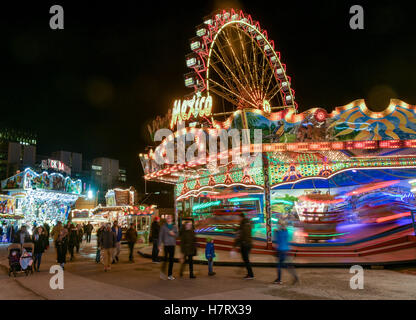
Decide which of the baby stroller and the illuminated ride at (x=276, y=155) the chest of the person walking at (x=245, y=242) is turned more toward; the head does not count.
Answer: the baby stroller

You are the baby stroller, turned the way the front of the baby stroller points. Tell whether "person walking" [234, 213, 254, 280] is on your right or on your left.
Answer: on your left

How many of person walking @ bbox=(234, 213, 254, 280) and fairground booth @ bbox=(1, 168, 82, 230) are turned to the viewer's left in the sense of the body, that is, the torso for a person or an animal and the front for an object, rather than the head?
1

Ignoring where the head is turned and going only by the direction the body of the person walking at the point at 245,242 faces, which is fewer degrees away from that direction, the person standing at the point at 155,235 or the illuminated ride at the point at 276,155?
the person standing

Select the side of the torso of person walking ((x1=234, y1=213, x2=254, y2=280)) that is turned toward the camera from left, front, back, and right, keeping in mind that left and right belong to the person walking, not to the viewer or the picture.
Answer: left

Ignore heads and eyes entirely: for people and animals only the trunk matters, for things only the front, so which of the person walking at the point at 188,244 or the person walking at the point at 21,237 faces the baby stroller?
the person walking at the point at 21,237

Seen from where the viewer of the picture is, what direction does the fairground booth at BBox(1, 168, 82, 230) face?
facing the viewer and to the right of the viewer

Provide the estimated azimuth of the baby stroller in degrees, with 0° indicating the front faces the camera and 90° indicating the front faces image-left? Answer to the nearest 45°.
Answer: approximately 0°

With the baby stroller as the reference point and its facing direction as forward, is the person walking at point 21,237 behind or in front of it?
behind

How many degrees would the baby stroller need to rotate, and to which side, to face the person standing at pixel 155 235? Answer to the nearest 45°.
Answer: approximately 90° to its left

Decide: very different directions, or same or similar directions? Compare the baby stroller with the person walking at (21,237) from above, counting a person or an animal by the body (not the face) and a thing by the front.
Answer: same or similar directions

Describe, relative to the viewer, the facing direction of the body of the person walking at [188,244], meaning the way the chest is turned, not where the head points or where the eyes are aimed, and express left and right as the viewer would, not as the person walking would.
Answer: facing the viewer

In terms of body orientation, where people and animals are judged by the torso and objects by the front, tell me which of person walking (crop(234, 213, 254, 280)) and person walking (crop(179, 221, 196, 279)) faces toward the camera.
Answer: person walking (crop(179, 221, 196, 279))

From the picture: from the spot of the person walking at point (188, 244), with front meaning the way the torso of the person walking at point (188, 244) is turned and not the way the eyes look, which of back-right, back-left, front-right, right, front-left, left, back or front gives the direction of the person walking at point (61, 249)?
back-right

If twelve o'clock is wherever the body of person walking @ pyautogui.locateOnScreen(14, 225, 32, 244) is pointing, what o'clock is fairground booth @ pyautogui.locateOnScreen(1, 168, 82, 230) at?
The fairground booth is roughly at 6 o'clock from the person walking.

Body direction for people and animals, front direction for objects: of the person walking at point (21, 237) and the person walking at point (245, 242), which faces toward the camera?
the person walking at point (21, 237)

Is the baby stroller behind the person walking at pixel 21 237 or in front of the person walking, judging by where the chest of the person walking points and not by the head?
in front
